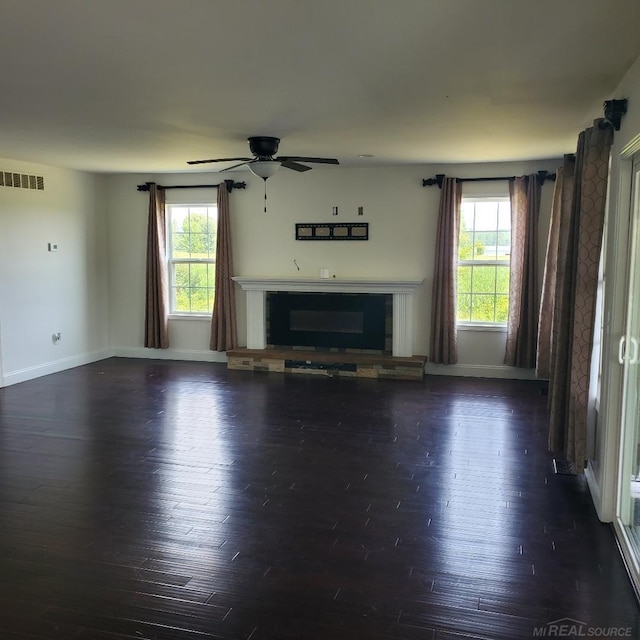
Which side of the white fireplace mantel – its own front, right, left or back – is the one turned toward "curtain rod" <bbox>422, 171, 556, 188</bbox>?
left

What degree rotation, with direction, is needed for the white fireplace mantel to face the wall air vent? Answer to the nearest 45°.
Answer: approximately 90° to its right

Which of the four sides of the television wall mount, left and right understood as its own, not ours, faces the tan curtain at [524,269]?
left

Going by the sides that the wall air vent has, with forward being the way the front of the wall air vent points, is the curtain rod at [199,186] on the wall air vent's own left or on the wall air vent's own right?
on the wall air vent's own left

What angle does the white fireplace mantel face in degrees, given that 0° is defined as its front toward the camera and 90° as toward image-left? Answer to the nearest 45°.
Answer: approximately 0°

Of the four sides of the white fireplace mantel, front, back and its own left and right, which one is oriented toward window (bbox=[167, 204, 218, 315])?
right

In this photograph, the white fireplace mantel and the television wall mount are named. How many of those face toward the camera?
2

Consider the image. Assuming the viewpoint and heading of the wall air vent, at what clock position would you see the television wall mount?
The television wall mount is roughly at 11 o'clock from the wall air vent.

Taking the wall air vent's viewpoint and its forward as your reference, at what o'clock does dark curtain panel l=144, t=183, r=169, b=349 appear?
The dark curtain panel is roughly at 10 o'clock from the wall air vent.

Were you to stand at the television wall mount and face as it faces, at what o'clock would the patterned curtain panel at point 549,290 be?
The patterned curtain panel is roughly at 10 o'clock from the television wall mount.

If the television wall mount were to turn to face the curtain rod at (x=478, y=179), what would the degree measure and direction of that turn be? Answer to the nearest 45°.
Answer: approximately 90° to its left

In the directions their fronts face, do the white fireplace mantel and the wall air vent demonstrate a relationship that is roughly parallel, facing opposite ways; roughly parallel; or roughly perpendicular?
roughly perpendicular

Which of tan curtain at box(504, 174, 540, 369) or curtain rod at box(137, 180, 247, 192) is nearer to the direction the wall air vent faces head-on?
the tan curtain
